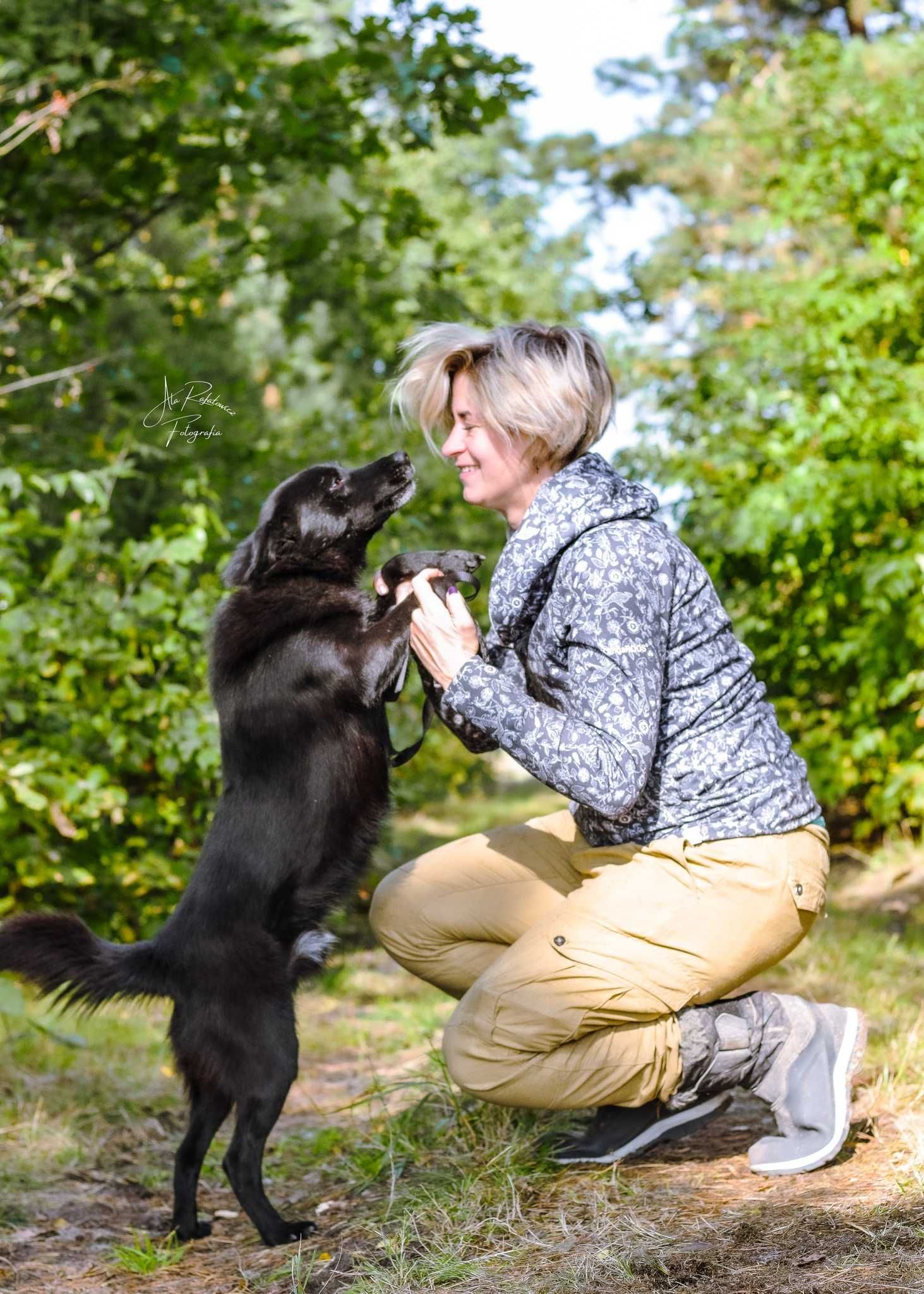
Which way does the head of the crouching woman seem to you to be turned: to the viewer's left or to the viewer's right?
to the viewer's left

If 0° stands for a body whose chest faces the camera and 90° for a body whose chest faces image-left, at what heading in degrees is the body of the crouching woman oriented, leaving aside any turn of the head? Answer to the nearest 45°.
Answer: approximately 90°
